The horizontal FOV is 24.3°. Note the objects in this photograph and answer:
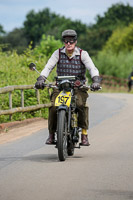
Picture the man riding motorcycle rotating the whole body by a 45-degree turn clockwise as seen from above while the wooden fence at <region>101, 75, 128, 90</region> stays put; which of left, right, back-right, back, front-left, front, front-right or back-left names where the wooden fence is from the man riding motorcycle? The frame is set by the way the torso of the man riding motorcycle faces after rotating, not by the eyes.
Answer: back-right

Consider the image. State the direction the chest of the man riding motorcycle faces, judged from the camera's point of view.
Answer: toward the camera

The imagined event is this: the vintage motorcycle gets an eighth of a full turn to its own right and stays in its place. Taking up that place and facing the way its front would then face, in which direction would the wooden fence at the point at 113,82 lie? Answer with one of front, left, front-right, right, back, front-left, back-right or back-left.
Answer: back-right

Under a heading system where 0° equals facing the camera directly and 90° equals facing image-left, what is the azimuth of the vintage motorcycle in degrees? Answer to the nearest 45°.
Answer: approximately 0°
